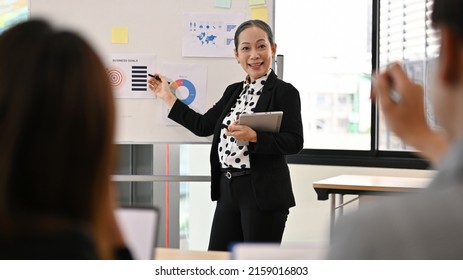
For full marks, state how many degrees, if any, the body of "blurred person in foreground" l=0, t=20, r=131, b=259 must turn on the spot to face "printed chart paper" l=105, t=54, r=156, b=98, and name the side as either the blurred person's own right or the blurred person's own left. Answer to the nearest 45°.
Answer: approximately 45° to the blurred person's own left

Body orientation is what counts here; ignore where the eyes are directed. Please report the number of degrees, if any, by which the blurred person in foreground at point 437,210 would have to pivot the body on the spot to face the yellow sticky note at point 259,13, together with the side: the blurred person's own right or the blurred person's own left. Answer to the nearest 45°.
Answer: approximately 45° to the blurred person's own right

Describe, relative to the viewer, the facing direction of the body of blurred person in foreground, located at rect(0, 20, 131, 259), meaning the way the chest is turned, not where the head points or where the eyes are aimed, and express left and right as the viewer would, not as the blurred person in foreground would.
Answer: facing away from the viewer and to the right of the viewer

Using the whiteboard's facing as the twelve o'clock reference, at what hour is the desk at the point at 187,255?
The desk is roughly at 12 o'clock from the whiteboard.

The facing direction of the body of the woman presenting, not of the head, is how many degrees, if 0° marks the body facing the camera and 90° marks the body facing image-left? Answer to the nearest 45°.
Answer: approximately 45°

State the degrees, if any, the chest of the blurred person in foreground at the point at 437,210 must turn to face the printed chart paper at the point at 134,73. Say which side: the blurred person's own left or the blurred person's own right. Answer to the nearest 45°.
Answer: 0° — they already face it

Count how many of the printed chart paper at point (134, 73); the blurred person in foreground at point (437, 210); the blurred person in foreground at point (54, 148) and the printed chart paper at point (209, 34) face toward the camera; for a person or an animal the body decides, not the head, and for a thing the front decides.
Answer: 2
